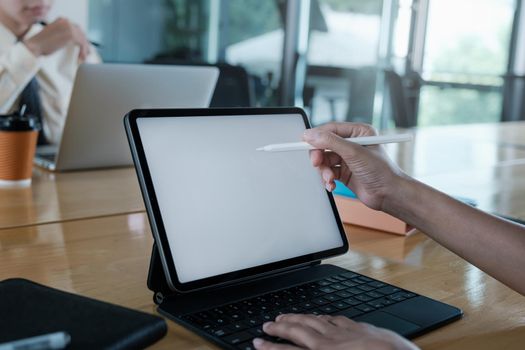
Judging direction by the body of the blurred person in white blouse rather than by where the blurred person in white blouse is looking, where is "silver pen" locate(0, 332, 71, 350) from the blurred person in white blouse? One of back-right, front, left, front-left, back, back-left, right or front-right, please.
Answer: front-right

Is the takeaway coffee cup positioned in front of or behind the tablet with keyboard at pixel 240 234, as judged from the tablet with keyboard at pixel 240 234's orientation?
behind

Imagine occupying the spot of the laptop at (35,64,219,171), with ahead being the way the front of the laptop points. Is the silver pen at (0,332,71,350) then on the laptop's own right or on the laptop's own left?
on the laptop's own left

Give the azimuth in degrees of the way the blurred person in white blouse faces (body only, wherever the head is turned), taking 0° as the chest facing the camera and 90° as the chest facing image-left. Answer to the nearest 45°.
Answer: approximately 315°

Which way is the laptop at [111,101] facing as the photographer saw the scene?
facing away from the viewer and to the left of the viewer

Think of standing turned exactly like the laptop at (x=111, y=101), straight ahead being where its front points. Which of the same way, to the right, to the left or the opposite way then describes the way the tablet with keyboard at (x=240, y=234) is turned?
the opposite way

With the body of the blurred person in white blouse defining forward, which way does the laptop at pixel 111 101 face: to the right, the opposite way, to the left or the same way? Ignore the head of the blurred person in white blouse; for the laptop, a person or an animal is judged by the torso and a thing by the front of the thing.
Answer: the opposite way

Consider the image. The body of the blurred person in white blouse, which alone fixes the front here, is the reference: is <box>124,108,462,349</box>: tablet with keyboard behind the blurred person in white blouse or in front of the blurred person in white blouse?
in front

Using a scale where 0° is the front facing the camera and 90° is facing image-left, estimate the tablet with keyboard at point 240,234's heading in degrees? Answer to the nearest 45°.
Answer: approximately 315°

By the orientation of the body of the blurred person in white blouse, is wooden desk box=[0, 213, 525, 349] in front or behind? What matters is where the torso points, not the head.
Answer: in front
